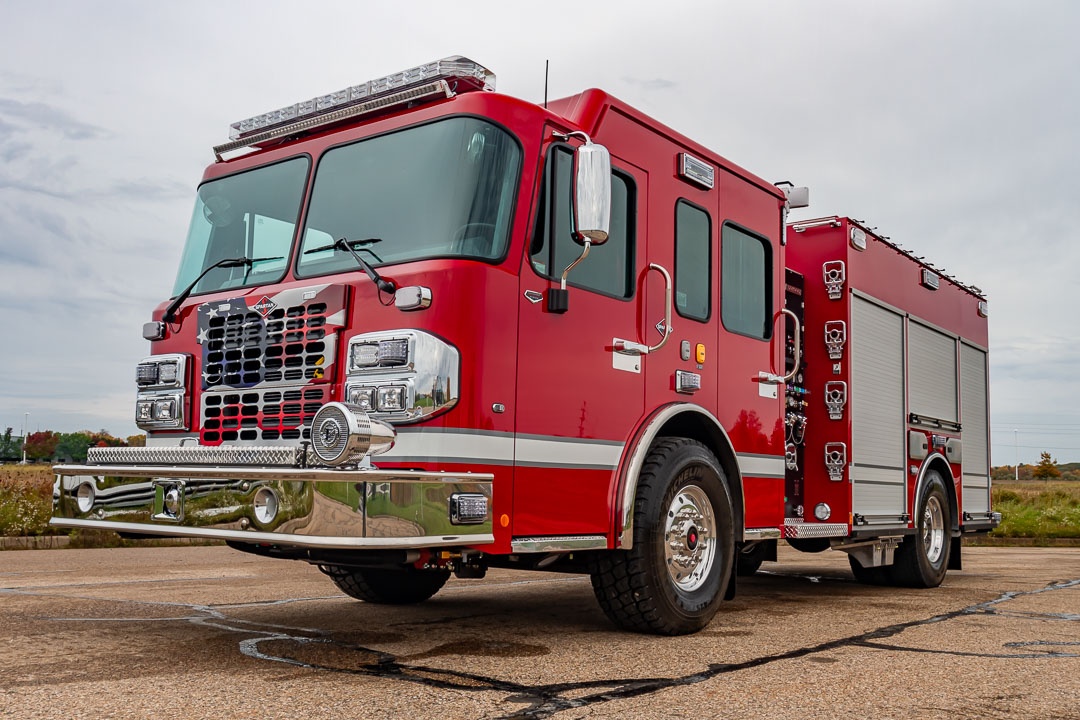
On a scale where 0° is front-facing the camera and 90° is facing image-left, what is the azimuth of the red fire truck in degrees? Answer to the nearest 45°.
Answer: approximately 45°
